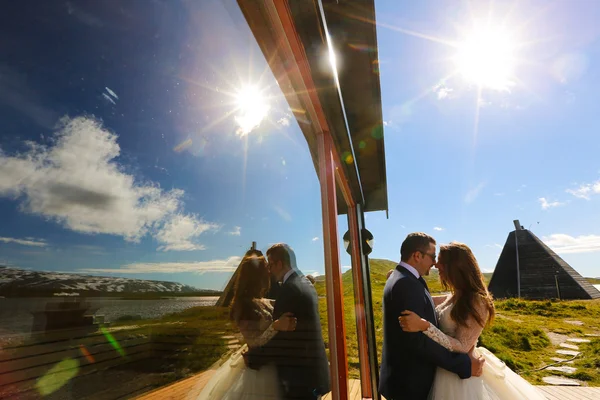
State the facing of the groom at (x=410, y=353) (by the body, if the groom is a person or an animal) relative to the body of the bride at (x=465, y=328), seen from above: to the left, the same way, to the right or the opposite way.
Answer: the opposite way

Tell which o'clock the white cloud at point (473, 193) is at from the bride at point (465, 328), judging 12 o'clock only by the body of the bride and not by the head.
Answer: The white cloud is roughly at 3 o'clock from the bride.

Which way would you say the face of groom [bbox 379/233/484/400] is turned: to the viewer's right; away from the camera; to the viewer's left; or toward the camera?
to the viewer's right

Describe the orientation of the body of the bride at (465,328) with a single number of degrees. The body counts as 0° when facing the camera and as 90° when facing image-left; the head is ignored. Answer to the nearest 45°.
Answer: approximately 90°

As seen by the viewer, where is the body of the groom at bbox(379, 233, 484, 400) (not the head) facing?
to the viewer's right
